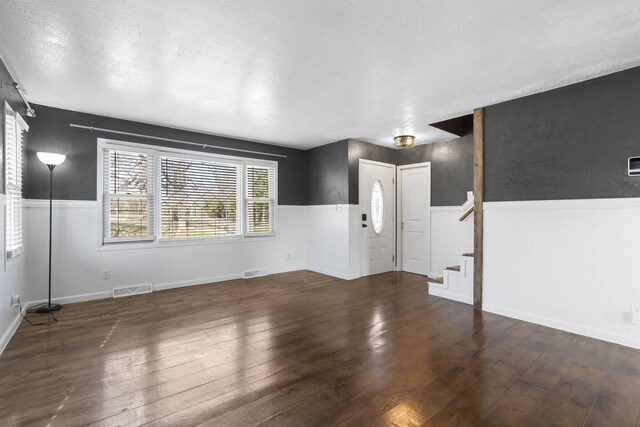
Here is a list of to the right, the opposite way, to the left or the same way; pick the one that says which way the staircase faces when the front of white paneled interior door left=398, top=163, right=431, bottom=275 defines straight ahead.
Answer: to the right

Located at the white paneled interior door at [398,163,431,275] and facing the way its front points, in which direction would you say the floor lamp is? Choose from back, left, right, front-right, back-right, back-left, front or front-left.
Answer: front

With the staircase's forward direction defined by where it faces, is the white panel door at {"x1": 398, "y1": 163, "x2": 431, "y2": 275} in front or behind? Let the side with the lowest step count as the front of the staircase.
in front

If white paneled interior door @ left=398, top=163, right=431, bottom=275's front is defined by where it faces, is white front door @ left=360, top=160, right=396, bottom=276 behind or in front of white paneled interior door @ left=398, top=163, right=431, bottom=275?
in front

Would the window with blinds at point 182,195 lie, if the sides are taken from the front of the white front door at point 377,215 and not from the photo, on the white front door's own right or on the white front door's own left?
on the white front door's own right

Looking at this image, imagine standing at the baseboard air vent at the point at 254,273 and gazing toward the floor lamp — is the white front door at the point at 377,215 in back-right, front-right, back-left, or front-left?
back-left

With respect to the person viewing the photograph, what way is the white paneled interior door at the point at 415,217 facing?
facing the viewer and to the left of the viewer

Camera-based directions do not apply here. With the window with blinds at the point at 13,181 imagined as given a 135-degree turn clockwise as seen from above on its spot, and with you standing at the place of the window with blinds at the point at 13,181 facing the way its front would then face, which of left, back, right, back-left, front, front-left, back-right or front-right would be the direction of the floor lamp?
back

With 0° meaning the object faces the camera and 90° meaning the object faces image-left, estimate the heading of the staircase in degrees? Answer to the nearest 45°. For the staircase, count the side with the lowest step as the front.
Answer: approximately 135°

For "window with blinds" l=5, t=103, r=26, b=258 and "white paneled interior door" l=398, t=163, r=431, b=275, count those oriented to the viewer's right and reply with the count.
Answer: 1

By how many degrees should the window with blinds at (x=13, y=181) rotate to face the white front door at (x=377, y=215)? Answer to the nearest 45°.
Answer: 0° — it already faces it

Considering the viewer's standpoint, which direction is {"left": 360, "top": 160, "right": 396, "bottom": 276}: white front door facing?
facing the viewer and to the right of the viewer

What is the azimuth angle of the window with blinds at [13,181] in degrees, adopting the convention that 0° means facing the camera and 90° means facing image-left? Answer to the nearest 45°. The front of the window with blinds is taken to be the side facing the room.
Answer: approximately 270°

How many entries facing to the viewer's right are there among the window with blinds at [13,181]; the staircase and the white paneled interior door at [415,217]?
1

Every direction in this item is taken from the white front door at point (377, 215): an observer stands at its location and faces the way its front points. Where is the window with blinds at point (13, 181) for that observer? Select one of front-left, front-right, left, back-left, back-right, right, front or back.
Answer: right

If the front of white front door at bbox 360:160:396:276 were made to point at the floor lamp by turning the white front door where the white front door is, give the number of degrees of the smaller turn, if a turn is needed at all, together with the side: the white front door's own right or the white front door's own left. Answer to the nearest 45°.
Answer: approximately 90° to the white front door's own right
